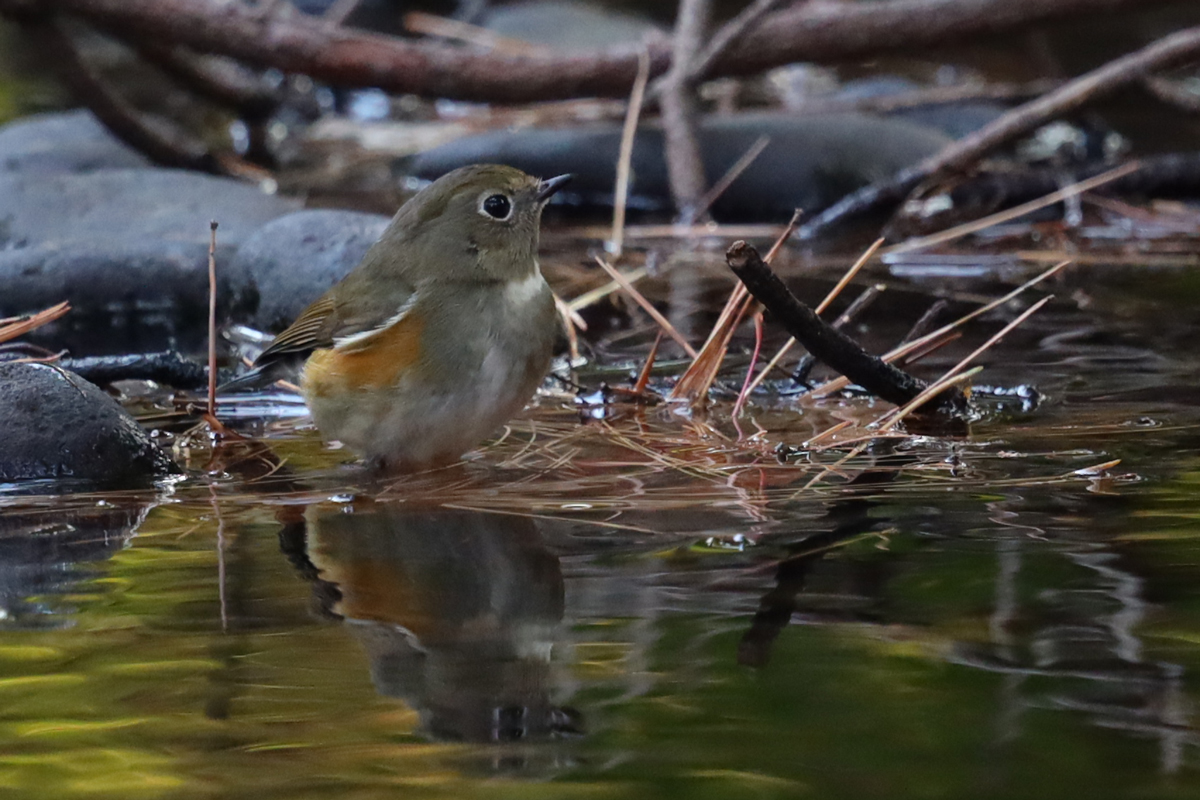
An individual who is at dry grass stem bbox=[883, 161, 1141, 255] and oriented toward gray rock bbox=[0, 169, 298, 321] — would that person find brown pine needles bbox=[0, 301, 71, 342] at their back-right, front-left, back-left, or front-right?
front-left

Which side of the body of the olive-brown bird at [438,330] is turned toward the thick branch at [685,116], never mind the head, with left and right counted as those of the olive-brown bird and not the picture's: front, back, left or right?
left

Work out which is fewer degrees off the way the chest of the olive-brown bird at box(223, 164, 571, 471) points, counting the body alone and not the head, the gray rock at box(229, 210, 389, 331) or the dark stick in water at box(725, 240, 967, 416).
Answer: the dark stick in water

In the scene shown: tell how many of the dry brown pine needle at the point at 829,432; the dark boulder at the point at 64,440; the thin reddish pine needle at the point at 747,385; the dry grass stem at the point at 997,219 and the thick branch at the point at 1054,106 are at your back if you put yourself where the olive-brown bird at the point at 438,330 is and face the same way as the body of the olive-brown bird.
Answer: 1

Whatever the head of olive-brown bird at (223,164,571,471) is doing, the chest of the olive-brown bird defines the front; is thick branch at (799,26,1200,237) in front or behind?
in front

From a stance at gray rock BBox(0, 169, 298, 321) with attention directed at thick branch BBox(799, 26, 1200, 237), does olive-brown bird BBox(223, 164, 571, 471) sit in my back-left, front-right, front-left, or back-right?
front-right

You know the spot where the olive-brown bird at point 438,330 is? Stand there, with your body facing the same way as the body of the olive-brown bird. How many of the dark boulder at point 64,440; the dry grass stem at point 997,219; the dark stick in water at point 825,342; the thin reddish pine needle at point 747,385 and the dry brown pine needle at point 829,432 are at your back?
1

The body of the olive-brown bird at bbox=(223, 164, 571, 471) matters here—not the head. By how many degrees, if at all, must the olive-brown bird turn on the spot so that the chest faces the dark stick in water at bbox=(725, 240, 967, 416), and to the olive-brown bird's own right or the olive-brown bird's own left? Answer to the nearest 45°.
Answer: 0° — it already faces it

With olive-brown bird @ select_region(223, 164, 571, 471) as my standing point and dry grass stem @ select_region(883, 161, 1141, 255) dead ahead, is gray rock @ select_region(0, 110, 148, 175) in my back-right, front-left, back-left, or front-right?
front-left

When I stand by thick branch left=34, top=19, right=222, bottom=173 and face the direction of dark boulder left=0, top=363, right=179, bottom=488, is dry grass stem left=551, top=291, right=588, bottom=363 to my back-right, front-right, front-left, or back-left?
front-left

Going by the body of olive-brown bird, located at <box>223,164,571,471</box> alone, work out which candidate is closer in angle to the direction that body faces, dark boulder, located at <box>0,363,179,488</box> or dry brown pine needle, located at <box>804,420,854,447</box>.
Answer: the dry brown pine needle

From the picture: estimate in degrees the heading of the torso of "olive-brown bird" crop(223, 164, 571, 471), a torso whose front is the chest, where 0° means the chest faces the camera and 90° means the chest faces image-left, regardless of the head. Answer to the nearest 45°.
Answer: approximately 270°

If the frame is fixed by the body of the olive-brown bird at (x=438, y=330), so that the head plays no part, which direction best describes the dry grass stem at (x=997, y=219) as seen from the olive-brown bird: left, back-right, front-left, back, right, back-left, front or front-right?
front-left

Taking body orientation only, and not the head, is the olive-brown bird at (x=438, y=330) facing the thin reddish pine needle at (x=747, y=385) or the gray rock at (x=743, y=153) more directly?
the thin reddish pine needle

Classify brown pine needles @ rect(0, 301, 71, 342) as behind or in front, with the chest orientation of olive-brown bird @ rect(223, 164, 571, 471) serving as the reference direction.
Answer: behind

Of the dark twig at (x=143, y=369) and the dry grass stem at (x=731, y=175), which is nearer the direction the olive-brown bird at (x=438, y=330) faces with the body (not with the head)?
the dry grass stem

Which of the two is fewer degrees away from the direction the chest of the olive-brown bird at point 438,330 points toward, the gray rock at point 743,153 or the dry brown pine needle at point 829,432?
the dry brown pine needle
